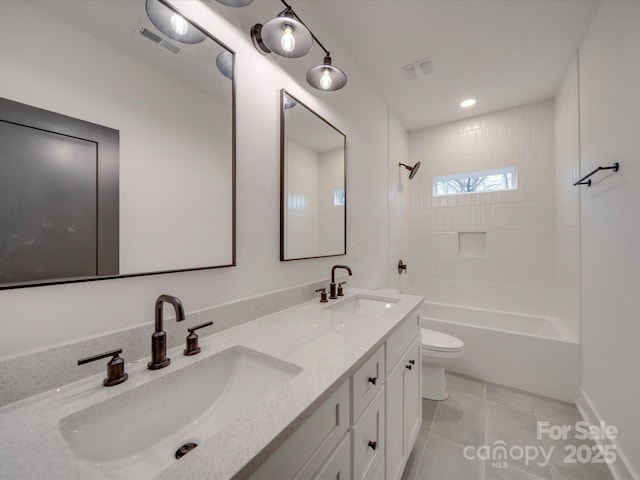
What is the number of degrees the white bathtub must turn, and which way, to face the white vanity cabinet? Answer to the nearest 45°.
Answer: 0° — it already faces it

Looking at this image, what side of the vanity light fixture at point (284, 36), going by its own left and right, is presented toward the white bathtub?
left

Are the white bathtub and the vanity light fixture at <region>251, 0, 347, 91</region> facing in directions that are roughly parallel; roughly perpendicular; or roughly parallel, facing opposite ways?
roughly perpendicular

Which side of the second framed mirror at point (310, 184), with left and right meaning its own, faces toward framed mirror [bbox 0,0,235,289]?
right

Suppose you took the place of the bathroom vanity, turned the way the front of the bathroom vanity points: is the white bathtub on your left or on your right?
on your left

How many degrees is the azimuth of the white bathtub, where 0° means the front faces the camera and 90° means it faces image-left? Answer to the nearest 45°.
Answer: approximately 0°
